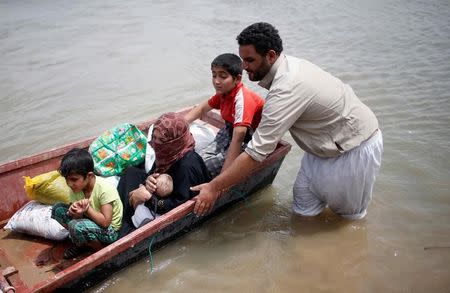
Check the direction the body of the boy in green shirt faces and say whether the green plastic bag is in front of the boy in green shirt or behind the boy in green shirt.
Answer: behind

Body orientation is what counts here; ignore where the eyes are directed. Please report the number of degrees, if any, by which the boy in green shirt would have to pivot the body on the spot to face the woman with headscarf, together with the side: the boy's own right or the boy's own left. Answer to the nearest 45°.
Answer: approximately 135° to the boy's own left

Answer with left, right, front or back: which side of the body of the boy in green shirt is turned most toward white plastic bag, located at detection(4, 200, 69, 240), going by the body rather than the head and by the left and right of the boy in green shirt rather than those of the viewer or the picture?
right

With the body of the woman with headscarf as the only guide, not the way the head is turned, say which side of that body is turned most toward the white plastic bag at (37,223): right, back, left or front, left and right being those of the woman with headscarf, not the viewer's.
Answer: front

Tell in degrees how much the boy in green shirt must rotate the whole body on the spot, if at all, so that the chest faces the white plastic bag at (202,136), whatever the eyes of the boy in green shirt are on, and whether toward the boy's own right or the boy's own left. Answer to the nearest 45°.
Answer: approximately 180°

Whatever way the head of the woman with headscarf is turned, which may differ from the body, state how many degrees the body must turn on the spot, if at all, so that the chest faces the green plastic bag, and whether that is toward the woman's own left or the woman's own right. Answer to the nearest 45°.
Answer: approximately 45° to the woman's own right

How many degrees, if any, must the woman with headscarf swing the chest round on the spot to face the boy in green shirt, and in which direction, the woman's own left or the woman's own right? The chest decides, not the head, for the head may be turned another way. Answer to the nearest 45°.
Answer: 0° — they already face them

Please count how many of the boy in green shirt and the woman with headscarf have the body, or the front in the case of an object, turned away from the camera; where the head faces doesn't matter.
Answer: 0

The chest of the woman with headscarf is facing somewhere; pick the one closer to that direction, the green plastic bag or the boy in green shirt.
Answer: the boy in green shirt

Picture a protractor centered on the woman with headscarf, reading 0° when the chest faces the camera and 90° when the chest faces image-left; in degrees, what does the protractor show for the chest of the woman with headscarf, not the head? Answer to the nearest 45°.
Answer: approximately 90°
